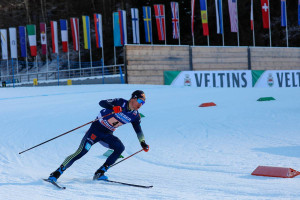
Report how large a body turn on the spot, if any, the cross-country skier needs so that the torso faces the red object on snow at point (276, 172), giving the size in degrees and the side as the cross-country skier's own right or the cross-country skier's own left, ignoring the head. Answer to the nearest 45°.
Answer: approximately 45° to the cross-country skier's own left

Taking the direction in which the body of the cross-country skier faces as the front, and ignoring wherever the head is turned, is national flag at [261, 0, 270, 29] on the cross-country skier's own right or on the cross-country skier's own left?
on the cross-country skier's own left

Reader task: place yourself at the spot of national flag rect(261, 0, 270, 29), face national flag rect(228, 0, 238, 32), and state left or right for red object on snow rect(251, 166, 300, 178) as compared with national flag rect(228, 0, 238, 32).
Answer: left

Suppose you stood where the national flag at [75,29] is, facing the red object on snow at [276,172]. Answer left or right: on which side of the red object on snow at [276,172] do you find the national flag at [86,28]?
left

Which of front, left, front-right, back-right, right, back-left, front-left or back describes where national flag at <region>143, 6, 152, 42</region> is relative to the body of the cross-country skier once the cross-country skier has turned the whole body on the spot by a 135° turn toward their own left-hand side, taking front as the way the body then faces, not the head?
front

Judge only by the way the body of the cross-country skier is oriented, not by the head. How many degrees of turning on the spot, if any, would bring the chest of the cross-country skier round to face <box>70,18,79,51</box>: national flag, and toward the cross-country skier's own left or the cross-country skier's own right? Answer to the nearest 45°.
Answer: approximately 135° to the cross-country skier's own left

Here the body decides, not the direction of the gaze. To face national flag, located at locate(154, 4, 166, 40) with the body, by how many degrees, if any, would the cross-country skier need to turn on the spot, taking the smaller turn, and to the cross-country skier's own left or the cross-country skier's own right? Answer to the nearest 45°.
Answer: approximately 135° to the cross-country skier's own left

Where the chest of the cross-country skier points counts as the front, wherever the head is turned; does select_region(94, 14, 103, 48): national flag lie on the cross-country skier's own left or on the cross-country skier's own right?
on the cross-country skier's own left

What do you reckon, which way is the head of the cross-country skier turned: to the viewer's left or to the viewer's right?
to the viewer's right

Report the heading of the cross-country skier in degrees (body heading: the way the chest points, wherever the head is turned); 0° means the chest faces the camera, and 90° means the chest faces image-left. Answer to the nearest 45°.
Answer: approximately 315°
